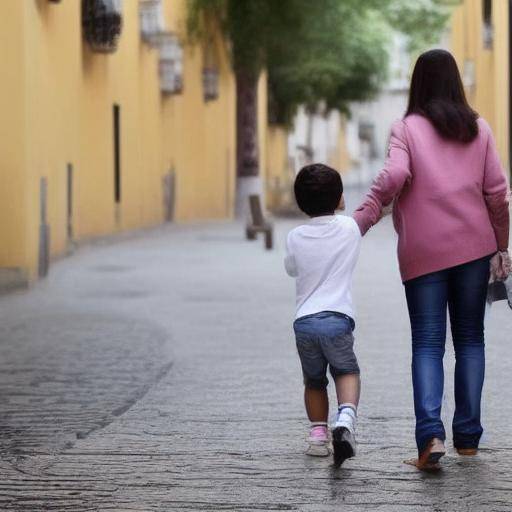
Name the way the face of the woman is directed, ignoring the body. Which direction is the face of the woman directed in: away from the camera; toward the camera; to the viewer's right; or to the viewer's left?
away from the camera

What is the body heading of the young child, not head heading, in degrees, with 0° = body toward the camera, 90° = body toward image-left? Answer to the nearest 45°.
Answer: approximately 180°

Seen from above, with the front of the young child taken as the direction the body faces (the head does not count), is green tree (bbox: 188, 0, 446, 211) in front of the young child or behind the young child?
in front
